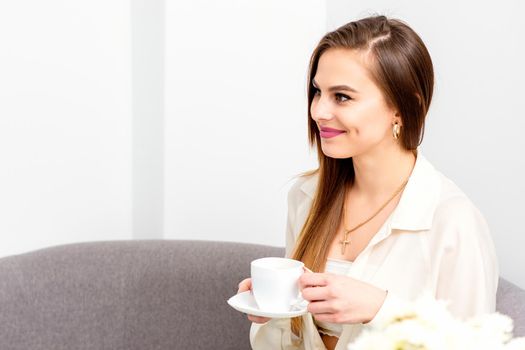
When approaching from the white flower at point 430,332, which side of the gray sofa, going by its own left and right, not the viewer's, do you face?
front

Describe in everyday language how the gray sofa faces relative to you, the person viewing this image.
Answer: facing the viewer

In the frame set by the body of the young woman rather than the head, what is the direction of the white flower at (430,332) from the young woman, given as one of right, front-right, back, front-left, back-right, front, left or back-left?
front-left

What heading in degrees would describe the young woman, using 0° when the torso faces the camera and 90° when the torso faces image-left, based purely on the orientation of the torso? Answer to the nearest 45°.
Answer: approximately 45°

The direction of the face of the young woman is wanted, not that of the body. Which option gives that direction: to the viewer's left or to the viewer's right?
to the viewer's left
